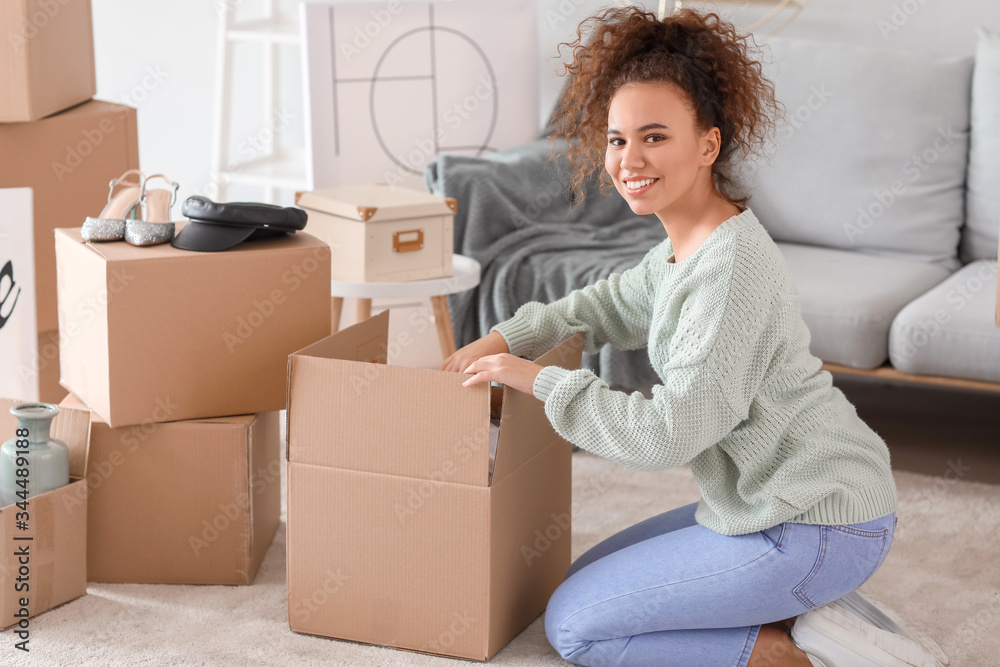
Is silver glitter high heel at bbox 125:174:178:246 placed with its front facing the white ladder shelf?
no

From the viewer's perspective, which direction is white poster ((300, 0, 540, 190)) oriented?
toward the camera

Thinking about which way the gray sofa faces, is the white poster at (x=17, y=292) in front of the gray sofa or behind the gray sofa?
in front

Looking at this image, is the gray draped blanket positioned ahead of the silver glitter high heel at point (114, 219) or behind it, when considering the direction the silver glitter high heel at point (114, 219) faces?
behind

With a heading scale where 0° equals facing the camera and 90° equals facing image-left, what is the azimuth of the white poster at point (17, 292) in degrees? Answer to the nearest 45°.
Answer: approximately 0°

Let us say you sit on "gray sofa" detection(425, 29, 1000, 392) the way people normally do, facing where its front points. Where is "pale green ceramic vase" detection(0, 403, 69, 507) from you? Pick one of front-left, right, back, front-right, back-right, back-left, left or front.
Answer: front

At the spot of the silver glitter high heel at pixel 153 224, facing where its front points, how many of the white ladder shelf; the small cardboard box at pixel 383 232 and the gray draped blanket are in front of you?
0

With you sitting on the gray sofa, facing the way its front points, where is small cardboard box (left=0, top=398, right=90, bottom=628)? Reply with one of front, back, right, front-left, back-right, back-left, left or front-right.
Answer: front

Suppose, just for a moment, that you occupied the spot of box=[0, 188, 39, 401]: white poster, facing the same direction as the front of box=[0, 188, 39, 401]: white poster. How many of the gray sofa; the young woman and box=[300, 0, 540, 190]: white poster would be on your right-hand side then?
0

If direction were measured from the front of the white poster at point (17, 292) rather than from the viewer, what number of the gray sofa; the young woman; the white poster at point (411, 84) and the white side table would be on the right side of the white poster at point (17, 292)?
0

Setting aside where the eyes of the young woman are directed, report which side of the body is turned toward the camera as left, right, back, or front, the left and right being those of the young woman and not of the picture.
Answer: left

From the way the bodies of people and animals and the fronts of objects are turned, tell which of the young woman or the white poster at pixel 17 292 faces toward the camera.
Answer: the white poster

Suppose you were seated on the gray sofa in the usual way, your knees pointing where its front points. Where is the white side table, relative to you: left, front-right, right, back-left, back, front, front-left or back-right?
front

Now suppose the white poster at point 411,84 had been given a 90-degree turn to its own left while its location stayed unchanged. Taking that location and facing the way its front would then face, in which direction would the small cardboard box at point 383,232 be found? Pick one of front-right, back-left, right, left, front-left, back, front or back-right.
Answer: right

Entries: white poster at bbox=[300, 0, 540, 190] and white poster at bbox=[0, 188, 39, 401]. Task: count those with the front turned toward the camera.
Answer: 2

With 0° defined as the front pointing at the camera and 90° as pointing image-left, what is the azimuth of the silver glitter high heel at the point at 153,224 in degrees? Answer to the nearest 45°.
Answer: approximately 45°
